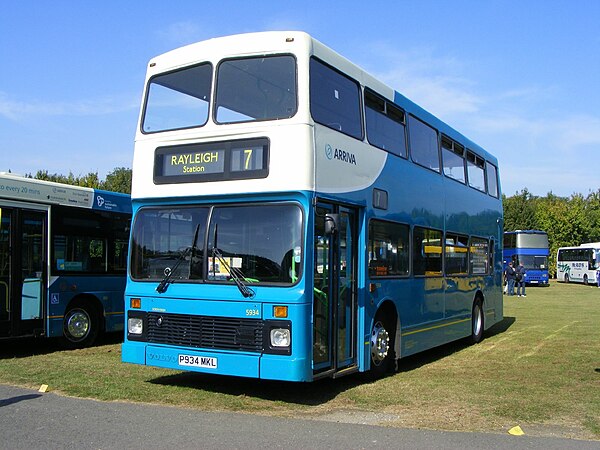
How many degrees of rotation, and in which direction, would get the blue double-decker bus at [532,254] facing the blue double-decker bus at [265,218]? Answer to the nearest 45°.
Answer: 0° — it already faces it

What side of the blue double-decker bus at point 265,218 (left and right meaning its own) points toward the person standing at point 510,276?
back

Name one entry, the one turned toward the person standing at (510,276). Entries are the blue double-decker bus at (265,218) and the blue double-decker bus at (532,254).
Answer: the blue double-decker bus at (532,254)

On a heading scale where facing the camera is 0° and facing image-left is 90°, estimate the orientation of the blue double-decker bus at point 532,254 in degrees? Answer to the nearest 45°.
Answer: approximately 0°

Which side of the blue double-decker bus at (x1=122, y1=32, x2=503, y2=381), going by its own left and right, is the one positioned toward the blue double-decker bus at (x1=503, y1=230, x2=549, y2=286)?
back

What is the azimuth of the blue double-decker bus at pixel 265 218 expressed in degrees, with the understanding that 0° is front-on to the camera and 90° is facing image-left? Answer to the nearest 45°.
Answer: approximately 45°
